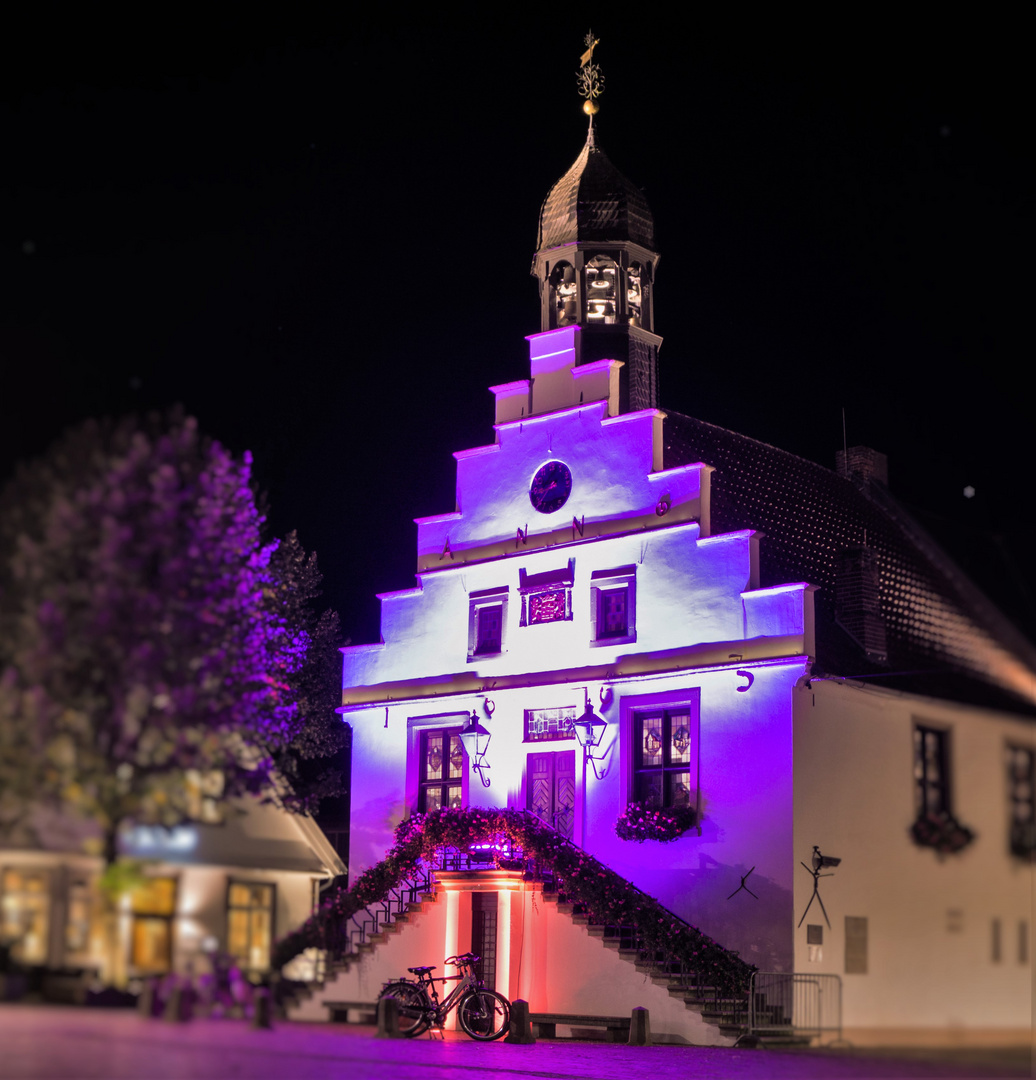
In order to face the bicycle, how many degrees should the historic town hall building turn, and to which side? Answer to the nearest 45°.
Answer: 0° — it already faces it

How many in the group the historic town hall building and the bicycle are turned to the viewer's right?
1

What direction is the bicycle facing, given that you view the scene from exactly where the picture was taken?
facing to the right of the viewer

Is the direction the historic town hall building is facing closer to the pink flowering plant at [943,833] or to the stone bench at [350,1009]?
the stone bench

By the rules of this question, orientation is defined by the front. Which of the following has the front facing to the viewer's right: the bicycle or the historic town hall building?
the bicycle

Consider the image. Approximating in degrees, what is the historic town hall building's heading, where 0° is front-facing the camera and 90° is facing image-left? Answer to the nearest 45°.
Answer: approximately 45°
